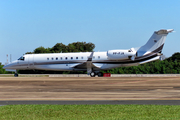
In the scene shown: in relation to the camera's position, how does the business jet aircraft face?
facing to the left of the viewer
